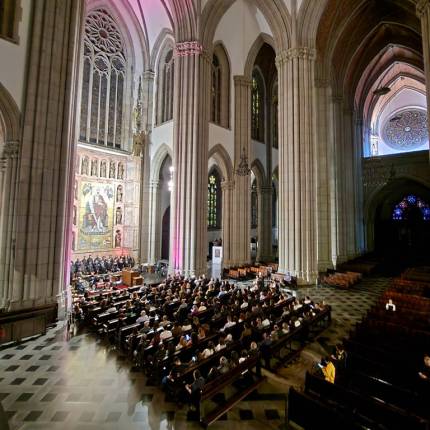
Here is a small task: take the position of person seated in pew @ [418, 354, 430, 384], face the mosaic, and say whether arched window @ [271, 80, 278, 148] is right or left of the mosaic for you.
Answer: right

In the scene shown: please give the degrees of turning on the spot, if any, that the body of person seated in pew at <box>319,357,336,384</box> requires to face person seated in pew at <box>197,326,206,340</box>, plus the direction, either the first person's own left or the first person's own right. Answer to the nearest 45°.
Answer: approximately 45° to the first person's own left

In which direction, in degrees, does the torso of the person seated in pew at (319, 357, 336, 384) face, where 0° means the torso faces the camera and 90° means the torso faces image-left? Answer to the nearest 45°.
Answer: approximately 135°

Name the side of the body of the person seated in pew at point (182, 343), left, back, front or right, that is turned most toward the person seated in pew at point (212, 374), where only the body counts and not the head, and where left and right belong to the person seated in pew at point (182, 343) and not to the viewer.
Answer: back

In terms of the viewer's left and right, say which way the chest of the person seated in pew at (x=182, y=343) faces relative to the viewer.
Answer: facing away from the viewer and to the left of the viewer

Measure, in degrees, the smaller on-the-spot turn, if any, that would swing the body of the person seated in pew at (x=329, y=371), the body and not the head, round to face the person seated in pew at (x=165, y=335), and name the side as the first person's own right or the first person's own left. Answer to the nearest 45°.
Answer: approximately 45° to the first person's own left

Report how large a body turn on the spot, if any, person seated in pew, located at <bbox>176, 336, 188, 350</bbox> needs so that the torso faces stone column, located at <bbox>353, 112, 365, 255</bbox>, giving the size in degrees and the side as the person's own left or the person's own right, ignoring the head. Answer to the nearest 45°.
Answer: approximately 90° to the person's own right

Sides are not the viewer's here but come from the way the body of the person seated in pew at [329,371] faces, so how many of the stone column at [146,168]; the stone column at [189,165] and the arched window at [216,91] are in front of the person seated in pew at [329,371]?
3

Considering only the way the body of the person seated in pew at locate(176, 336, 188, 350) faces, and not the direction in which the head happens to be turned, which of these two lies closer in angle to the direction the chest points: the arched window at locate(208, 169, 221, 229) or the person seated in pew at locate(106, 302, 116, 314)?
the person seated in pew

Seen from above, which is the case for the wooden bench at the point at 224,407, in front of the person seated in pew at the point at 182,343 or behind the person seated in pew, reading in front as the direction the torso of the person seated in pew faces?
behind

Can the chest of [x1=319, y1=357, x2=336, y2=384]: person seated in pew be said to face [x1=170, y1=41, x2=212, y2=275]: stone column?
yes

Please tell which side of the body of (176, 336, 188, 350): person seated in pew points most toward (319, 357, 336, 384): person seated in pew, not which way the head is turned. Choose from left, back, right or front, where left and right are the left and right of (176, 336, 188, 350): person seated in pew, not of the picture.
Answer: back
